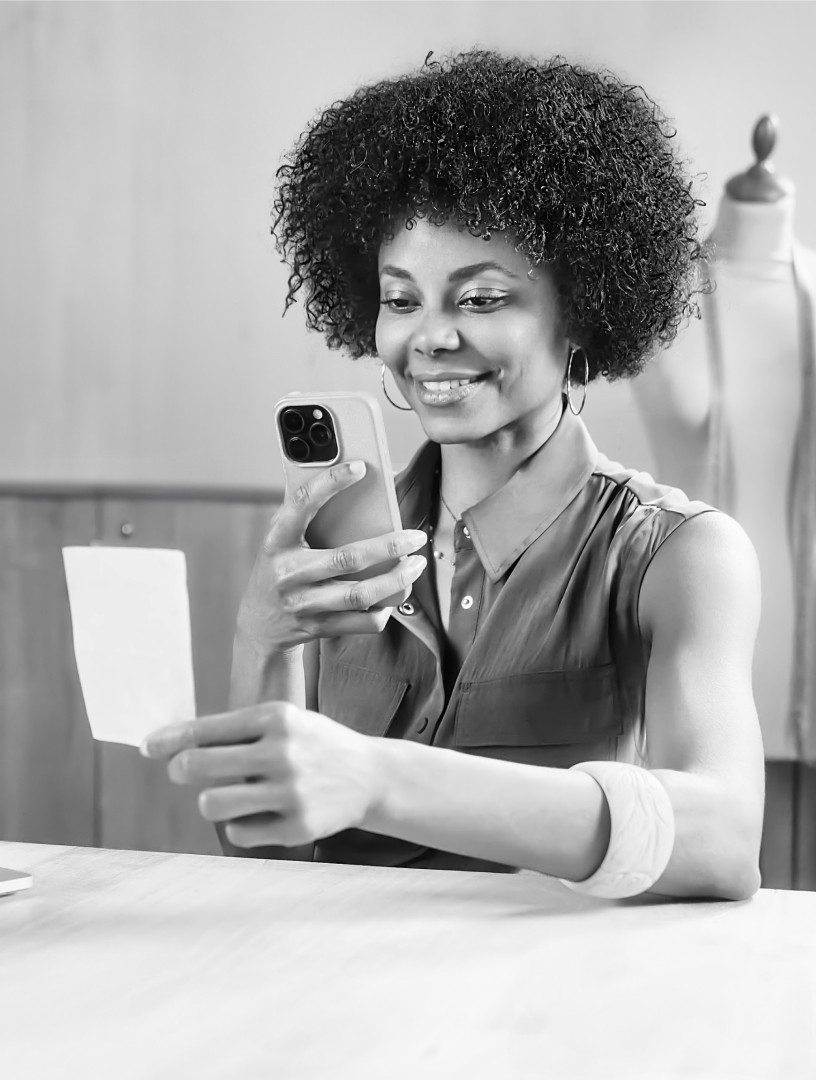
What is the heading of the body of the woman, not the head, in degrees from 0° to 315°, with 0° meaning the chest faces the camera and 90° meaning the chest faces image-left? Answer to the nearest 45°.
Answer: approximately 45°

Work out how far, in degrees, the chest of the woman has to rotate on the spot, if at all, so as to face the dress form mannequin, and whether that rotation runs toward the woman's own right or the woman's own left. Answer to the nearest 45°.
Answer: approximately 180°

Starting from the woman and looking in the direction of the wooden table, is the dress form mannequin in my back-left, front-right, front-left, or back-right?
back-left
